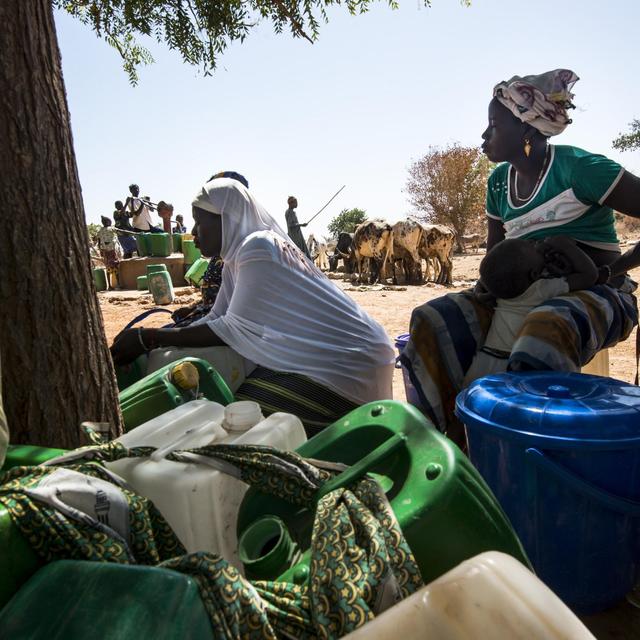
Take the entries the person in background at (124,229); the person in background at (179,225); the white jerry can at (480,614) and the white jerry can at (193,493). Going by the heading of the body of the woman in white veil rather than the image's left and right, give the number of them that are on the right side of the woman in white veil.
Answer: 2

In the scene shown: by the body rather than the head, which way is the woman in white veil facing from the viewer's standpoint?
to the viewer's left

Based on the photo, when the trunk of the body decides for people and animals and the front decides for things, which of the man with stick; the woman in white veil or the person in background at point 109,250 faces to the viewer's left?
the woman in white veil

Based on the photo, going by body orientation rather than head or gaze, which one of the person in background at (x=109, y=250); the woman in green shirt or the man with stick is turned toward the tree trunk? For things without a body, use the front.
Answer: the woman in green shirt

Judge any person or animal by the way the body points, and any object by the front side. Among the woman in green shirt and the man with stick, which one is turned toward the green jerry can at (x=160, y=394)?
the woman in green shirt

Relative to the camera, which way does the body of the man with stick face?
to the viewer's right

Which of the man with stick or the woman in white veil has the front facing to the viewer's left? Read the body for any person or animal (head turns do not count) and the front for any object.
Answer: the woman in white veil

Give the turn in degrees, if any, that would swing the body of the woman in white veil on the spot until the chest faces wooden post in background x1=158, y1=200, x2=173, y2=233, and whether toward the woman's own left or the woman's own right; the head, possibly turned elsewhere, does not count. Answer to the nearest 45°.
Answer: approximately 90° to the woman's own right
